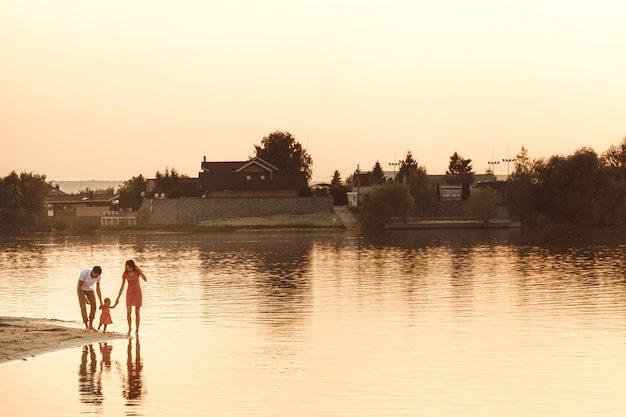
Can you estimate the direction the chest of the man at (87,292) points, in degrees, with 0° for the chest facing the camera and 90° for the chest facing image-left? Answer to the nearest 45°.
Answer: approximately 315°
